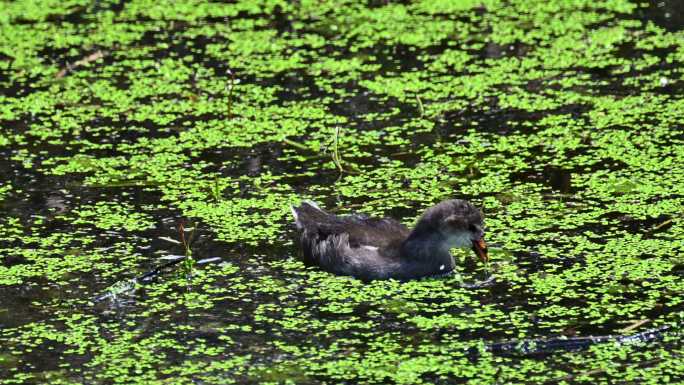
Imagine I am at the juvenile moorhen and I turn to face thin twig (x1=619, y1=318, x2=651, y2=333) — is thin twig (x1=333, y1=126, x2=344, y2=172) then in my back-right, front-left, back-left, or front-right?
back-left

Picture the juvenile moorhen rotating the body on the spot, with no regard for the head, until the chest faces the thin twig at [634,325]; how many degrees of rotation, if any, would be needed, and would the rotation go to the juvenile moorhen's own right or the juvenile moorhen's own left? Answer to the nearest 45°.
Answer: approximately 45° to the juvenile moorhen's own right

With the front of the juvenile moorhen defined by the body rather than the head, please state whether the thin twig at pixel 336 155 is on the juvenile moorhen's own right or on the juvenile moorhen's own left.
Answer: on the juvenile moorhen's own left

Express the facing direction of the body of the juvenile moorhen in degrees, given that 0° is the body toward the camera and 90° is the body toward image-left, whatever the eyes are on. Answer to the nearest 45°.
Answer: approximately 270°

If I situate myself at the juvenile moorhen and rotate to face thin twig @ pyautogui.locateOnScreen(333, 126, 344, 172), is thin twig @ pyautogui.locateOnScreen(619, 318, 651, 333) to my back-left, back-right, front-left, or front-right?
back-right
